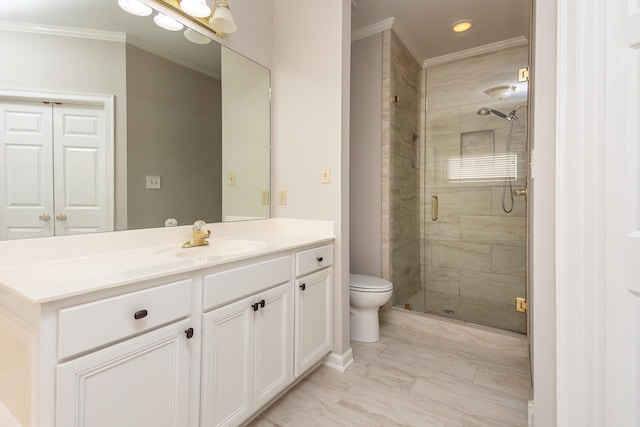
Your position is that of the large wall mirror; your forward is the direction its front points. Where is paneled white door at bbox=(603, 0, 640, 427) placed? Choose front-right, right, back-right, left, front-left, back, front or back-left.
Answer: front

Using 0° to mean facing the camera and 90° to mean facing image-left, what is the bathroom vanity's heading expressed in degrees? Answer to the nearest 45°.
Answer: approximately 315°

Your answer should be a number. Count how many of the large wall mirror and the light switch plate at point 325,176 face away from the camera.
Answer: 0

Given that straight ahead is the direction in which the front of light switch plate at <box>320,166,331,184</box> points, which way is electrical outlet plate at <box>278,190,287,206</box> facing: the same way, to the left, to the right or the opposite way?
the same way

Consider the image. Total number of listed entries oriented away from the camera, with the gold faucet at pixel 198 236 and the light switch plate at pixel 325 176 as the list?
0

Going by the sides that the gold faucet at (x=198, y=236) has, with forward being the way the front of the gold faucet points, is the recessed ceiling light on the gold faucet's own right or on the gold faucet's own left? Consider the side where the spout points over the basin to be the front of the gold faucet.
on the gold faucet's own left

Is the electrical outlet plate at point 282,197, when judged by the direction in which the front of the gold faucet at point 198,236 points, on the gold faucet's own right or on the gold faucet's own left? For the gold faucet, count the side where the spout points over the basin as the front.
on the gold faucet's own left

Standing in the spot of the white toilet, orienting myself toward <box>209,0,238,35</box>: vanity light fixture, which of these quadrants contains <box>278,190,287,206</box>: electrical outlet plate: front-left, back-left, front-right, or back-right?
front-right

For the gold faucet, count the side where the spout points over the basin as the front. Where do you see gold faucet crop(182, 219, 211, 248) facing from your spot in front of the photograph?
facing the viewer and to the right of the viewer

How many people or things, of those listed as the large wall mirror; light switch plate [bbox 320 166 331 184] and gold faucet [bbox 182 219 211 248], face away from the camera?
0

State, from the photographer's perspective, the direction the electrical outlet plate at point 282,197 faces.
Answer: facing the viewer and to the left of the viewer

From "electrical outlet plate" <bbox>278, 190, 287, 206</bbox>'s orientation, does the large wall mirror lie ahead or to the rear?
ahead
